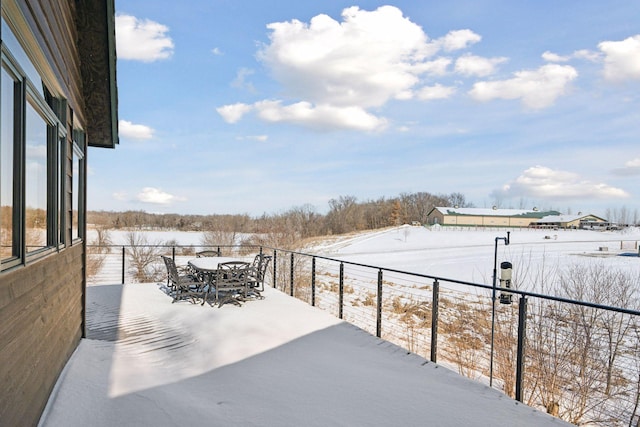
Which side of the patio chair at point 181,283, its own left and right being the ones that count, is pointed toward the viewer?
right

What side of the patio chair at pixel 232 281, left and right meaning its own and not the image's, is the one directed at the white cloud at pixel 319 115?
front

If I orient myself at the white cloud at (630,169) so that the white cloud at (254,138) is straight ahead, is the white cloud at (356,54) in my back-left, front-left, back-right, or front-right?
front-left

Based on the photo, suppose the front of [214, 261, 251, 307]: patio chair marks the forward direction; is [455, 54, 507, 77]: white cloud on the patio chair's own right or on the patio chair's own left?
on the patio chair's own right

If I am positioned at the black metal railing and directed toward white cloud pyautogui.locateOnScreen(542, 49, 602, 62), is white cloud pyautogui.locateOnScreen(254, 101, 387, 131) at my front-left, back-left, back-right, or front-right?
front-left

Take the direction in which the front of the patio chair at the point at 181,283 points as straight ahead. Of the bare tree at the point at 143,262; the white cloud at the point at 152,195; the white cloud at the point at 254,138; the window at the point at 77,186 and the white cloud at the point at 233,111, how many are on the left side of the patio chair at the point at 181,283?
4

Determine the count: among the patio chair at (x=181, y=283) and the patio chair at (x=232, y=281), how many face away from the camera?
1

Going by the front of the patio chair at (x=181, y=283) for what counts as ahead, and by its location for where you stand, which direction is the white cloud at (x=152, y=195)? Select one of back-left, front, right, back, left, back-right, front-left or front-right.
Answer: left

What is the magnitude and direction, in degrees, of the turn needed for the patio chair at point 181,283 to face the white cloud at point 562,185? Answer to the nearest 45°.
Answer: approximately 45° to its left

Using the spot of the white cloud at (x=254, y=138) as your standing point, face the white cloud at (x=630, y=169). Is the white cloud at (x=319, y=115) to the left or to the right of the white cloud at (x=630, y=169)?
right

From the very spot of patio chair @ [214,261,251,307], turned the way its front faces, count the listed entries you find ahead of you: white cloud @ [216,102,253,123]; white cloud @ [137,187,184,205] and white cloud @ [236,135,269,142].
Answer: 3

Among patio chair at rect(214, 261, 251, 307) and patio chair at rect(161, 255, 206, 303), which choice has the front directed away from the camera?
patio chair at rect(214, 261, 251, 307)

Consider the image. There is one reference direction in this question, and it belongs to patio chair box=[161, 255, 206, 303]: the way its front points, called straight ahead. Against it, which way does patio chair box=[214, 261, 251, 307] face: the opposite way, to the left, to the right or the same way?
to the left

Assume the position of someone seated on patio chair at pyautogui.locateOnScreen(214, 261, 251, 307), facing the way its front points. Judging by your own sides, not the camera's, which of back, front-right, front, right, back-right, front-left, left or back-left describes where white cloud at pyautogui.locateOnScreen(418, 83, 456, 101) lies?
front-right

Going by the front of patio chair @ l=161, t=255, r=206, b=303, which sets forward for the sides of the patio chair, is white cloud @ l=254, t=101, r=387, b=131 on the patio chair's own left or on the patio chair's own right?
on the patio chair's own left

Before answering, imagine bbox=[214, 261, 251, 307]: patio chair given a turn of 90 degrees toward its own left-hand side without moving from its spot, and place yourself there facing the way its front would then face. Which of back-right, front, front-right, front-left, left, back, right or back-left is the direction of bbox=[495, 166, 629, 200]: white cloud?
back-right

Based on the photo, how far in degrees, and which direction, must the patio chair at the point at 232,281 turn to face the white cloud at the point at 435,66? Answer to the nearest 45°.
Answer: approximately 45° to its right

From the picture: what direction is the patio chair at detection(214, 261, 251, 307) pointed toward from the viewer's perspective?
away from the camera
